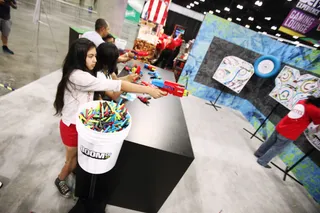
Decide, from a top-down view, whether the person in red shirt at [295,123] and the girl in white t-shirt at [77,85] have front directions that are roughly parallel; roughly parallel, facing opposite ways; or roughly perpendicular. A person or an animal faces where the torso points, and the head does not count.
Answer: roughly parallel

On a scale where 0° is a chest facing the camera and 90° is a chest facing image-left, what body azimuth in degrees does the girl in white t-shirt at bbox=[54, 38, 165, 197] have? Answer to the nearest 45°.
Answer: approximately 270°

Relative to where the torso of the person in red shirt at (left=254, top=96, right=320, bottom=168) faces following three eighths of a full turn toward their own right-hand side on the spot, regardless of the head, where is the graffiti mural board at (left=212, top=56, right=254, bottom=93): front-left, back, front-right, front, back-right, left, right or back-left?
back-right

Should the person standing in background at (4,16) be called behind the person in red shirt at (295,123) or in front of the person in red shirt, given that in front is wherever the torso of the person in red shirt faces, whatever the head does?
behind

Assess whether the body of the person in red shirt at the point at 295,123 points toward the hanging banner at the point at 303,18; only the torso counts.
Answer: no

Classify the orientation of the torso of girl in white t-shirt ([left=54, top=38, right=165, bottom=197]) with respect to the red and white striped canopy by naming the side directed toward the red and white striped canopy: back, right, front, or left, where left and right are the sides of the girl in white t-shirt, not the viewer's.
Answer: left

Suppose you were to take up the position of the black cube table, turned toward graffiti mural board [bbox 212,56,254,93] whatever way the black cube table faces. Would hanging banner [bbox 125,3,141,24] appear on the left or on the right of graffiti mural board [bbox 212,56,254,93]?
left

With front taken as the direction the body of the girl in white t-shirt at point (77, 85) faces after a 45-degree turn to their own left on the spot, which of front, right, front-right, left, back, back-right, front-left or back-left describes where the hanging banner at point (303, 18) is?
front

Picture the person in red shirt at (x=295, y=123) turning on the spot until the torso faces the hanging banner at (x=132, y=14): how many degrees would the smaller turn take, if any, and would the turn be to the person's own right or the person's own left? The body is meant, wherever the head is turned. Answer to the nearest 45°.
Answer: approximately 135° to the person's own left

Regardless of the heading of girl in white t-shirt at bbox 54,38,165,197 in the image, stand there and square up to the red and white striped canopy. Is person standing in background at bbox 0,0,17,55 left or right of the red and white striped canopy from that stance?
left

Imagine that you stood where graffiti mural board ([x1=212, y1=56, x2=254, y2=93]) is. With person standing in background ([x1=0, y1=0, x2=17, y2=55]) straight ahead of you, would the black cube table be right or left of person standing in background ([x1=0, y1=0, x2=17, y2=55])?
left

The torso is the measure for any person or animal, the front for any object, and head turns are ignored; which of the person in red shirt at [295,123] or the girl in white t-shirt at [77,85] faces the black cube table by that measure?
the girl in white t-shirt
